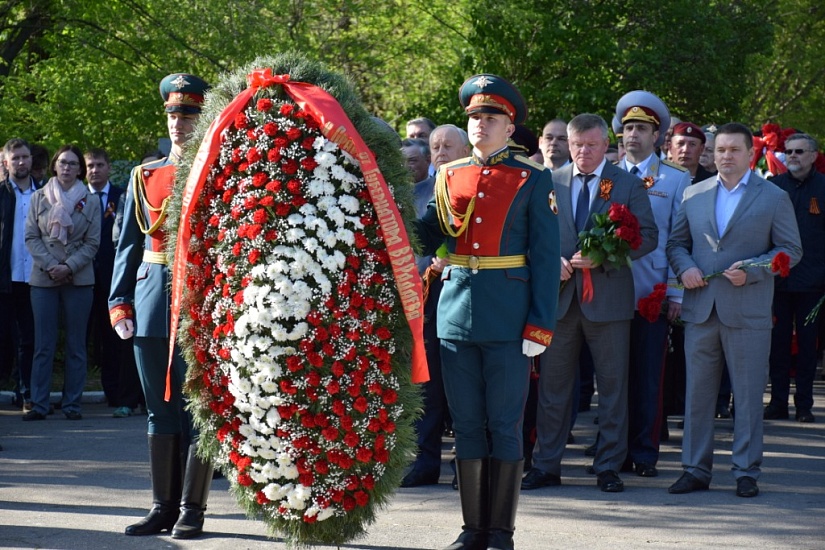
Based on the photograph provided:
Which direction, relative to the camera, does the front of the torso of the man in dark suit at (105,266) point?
toward the camera

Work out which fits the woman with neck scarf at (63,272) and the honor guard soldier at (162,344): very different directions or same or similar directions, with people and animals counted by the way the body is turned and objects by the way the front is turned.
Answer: same or similar directions

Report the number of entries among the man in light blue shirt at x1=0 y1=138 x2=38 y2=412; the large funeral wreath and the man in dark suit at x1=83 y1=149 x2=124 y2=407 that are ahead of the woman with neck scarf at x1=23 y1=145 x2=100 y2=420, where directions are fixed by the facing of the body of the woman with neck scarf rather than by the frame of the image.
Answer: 1

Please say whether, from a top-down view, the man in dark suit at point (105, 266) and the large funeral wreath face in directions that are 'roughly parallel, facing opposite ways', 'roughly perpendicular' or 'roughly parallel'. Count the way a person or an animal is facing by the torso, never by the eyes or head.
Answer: roughly parallel

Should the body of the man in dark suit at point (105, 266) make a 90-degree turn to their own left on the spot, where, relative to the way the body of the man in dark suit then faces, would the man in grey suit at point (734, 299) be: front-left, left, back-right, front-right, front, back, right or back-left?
front-right

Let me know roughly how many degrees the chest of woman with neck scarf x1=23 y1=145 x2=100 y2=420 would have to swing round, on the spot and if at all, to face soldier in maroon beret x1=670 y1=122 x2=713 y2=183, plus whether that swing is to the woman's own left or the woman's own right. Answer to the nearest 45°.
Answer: approximately 45° to the woman's own left

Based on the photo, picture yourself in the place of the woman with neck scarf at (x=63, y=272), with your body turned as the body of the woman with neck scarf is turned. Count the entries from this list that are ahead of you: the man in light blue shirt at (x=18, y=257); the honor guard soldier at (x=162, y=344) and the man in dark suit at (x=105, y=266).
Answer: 1

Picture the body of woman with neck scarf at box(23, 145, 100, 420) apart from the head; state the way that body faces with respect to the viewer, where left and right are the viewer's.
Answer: facing the viewer

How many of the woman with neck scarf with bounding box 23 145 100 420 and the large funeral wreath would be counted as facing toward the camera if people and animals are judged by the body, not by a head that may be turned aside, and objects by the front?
2

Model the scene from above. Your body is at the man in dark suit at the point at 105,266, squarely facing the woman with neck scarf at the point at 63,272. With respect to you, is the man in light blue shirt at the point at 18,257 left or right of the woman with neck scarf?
right

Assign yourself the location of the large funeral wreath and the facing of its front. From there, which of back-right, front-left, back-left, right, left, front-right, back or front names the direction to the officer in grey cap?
back-left

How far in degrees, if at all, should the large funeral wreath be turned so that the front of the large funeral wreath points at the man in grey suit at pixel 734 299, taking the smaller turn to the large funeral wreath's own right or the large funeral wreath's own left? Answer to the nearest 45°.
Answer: approximately 135° to the large funeral wreath's own left
